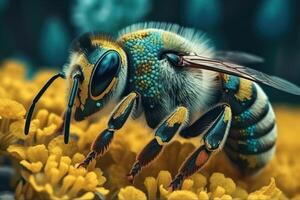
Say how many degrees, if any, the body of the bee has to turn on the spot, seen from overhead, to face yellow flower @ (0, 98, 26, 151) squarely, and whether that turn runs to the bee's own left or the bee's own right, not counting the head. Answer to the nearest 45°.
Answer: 0° — it already faces it

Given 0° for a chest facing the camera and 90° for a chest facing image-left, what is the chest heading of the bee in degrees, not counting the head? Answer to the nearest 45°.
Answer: approximately 90°

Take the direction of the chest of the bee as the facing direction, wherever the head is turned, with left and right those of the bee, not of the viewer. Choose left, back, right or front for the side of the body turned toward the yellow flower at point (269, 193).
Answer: back
